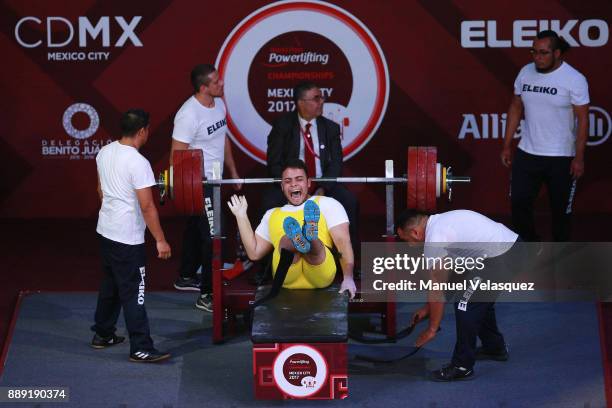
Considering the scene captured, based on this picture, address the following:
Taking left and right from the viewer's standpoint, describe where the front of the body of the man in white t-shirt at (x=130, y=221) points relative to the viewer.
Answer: facing away from the viewer and to the right of the viewer

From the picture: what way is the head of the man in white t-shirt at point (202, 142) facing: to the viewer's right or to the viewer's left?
to the viewer's right

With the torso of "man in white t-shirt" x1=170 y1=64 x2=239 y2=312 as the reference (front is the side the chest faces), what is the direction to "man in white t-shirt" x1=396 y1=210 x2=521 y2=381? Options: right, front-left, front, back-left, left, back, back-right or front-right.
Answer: front

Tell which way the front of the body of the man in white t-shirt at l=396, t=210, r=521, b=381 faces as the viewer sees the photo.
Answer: to the viewer's left

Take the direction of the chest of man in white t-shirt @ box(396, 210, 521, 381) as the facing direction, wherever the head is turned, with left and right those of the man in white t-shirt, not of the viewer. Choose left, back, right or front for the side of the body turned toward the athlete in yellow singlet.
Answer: front

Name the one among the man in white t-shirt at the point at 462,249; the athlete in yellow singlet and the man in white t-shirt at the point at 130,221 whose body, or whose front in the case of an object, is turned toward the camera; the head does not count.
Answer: the athlete in yellow singlet

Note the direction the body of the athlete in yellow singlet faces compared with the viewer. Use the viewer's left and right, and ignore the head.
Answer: facing the viewer

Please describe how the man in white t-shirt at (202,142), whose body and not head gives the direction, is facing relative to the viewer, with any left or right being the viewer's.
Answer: facing the viewer and to the right of the viewer

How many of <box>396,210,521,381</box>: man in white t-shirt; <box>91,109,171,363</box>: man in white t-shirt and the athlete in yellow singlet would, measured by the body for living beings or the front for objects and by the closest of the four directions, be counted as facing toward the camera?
1

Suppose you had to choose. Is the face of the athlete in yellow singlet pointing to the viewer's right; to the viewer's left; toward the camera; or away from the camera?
toward the camera

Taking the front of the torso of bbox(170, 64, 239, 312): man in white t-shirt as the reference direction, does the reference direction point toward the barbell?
yes
